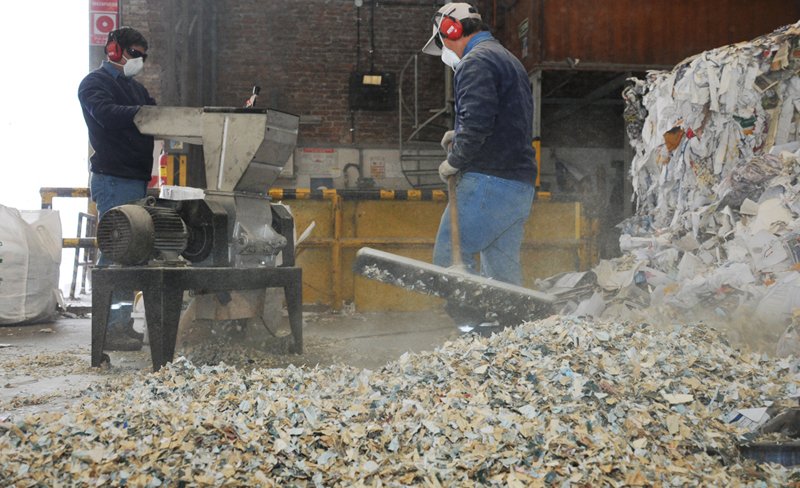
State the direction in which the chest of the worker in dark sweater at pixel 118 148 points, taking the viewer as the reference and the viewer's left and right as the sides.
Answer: facing the viewer and to the right of the viewer

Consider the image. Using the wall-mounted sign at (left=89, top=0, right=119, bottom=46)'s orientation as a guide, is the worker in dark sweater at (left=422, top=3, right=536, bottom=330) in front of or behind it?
in front

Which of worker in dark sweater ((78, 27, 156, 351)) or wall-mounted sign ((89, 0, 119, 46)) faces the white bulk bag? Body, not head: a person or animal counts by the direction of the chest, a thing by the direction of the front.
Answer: the wall-mounted sign

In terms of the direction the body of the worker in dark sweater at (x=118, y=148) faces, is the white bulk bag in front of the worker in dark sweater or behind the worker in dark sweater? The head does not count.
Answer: behind

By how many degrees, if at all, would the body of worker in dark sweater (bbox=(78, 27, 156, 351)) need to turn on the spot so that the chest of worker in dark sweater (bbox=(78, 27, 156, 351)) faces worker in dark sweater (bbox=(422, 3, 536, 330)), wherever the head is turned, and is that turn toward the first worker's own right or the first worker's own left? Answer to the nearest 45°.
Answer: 0° — they already face them

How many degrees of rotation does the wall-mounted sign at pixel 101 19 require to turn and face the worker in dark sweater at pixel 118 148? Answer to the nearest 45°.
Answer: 0° — it already faces them

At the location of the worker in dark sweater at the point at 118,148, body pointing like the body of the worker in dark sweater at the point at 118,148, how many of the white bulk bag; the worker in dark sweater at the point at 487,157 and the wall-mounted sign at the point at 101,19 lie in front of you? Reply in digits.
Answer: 1

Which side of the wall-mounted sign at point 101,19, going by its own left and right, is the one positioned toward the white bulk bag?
front

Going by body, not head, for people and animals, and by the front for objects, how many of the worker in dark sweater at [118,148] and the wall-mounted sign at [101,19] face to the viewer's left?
0

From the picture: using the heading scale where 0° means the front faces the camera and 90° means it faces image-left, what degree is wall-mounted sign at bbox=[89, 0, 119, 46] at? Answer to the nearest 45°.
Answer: approximately 0°
